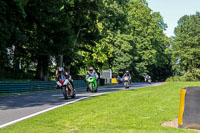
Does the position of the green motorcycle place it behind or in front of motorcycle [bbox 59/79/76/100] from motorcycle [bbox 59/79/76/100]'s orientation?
behind

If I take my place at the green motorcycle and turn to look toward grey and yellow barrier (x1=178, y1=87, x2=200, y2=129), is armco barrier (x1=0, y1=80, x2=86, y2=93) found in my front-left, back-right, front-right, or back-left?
back-right

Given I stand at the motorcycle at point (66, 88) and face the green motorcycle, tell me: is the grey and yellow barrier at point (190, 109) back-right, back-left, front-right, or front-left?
back-right

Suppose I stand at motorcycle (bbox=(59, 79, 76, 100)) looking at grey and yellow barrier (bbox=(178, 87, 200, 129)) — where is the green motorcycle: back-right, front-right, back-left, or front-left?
back-left

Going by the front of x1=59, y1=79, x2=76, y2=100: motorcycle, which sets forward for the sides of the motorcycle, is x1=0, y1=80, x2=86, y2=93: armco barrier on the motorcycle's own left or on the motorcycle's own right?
on the motorcycle's own right

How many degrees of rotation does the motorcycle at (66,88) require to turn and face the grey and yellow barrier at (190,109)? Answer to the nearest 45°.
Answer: approximately 45° to its left

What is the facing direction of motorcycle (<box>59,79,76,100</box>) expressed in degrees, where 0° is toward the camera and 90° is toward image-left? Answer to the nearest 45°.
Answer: approximately 45°

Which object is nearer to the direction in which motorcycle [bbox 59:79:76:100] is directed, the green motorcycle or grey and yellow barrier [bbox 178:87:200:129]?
the grey and yellow barrier
